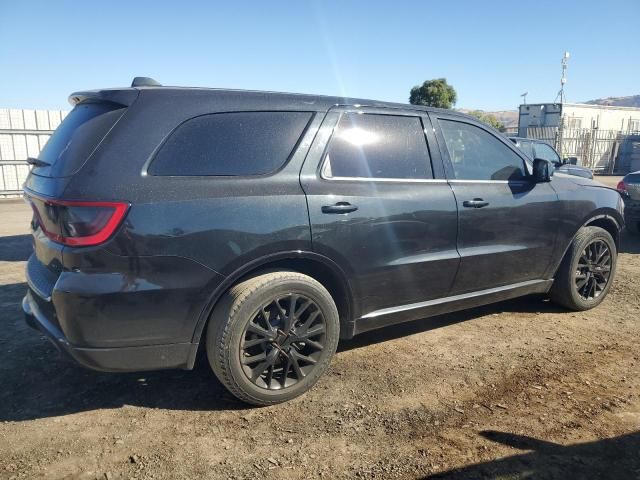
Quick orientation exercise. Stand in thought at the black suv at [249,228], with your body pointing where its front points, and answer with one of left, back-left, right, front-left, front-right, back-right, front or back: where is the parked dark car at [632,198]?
front

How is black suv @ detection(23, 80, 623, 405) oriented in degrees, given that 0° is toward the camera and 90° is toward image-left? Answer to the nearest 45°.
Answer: approximately 225°

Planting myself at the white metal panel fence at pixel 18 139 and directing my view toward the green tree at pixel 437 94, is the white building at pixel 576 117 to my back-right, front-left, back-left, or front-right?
front-right

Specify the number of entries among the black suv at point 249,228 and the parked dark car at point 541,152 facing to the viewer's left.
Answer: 0

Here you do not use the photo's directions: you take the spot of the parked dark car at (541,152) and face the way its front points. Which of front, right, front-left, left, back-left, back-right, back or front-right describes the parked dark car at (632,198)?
front

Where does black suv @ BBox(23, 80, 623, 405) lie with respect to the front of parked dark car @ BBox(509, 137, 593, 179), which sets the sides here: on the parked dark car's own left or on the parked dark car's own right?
on the parked dark car's own right

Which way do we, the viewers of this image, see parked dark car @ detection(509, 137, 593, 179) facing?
facing the viewer and to the right of the viewer

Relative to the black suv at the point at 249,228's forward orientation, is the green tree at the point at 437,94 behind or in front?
in front

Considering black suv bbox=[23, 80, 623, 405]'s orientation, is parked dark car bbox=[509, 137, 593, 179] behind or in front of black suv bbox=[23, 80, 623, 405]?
in front

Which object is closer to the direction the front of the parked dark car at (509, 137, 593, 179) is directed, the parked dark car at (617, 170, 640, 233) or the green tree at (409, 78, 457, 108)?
the parked dark car

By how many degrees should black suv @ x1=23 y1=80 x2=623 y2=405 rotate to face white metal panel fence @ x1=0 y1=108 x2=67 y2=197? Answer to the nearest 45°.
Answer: approximately 90° to its left

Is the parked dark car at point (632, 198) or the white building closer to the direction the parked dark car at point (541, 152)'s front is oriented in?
the parked dark car
